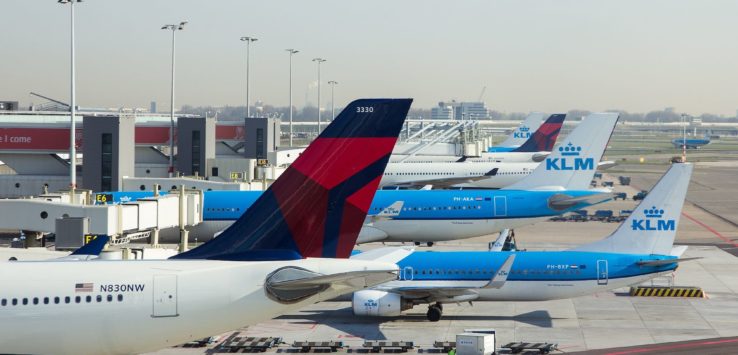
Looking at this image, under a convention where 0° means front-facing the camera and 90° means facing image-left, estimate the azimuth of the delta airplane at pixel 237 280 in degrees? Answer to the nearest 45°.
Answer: approximately 90°

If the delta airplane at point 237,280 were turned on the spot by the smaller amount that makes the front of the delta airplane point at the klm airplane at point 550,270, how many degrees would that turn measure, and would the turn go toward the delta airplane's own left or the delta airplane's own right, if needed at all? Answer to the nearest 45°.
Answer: approximately 135° to the delta airplane's own right

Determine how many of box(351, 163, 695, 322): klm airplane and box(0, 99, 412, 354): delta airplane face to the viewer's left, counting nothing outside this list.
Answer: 2

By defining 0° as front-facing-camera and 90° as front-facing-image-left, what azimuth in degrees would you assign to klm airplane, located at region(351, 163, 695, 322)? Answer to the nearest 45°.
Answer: approximately 90°

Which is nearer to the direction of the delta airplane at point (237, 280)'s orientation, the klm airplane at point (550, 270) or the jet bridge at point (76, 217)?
the jet bridge
